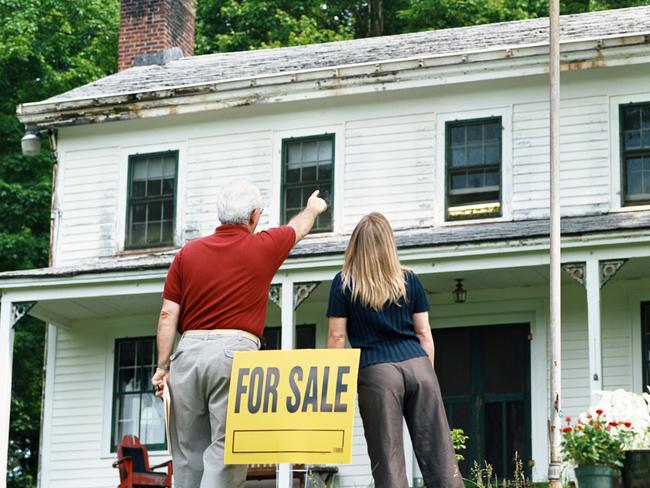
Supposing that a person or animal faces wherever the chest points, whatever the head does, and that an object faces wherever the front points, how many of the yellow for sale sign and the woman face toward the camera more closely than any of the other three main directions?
1

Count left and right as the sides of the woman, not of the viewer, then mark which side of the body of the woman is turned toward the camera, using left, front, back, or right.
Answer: back

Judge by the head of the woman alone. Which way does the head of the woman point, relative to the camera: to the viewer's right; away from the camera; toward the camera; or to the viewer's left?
away from the camera

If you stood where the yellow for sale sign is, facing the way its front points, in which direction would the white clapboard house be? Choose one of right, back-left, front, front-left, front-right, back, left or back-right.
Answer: back

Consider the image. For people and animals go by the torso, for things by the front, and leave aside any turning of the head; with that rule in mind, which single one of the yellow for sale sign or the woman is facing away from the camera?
the woman

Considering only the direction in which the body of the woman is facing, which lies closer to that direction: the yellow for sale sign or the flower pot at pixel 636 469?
the flower pot

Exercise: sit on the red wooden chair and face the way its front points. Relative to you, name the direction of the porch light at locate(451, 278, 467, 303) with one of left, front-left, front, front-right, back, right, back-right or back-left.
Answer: front-left

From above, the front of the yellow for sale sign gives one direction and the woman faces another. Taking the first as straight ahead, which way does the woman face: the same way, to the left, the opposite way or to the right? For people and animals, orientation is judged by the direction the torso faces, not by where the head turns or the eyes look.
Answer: the opposite way

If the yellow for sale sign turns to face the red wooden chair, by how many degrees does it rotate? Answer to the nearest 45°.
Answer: approximately 180°

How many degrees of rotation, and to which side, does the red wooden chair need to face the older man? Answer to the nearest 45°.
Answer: approximately 45° to its right

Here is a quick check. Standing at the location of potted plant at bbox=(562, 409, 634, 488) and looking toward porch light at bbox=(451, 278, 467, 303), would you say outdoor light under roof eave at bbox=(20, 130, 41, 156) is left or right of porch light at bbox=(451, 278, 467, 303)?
left

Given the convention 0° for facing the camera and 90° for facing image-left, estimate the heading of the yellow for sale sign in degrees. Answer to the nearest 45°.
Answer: approximately 0°
